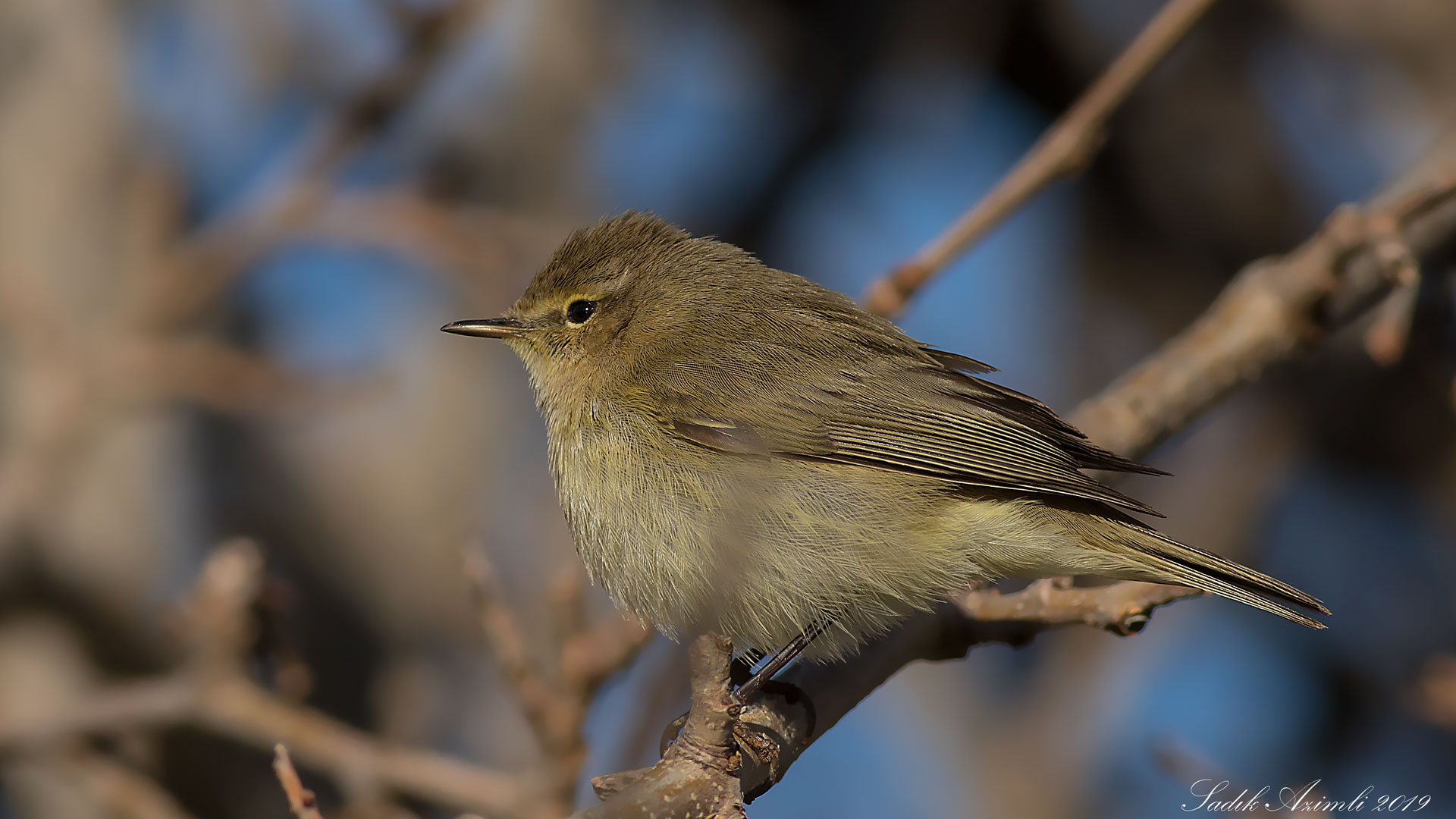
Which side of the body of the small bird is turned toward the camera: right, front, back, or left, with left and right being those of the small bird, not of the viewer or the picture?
left

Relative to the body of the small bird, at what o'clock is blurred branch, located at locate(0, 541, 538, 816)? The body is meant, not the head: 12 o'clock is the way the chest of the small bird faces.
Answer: The blurred branch is roughly at 12 o'clock from the small bird.

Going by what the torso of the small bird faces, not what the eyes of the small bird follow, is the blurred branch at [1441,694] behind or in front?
behind
